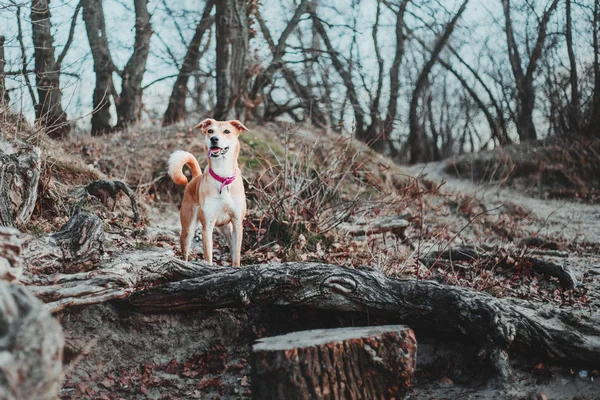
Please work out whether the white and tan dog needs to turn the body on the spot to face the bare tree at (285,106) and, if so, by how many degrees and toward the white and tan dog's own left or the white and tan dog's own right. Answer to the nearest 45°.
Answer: approximately 135° to the white and tan dog's own left

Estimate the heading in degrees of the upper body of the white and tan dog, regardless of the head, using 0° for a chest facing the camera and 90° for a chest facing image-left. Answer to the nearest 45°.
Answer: approximately 315°

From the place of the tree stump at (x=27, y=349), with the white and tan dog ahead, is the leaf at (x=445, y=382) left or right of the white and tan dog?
right

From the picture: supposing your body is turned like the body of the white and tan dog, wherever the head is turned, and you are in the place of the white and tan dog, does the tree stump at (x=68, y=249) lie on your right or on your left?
on your right

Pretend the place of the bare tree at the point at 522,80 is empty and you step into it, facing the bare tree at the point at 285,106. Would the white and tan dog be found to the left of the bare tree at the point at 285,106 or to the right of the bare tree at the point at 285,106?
left

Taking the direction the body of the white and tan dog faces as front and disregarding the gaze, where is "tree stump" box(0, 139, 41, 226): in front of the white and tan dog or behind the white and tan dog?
behind
